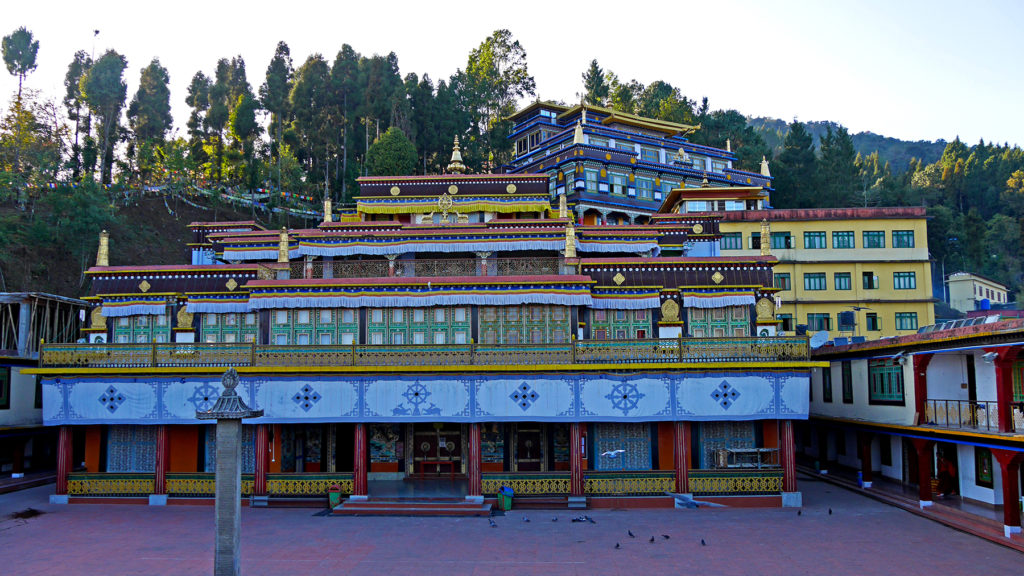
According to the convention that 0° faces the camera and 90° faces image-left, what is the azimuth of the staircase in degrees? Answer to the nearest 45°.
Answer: approximately 0°

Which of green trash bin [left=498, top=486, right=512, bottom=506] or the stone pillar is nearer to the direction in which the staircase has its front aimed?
the stone pillar

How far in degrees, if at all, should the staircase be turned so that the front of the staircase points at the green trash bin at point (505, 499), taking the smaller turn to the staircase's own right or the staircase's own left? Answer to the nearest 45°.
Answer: approximately 90° to the staircase's own left

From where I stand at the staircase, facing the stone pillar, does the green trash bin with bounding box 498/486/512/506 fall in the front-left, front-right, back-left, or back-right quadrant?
back-left

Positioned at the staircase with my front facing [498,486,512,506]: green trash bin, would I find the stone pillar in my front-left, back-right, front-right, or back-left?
back-right

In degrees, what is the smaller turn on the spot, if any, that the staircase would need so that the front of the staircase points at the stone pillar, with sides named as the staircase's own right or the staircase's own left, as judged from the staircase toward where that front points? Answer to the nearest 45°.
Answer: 0° — it already faces it
